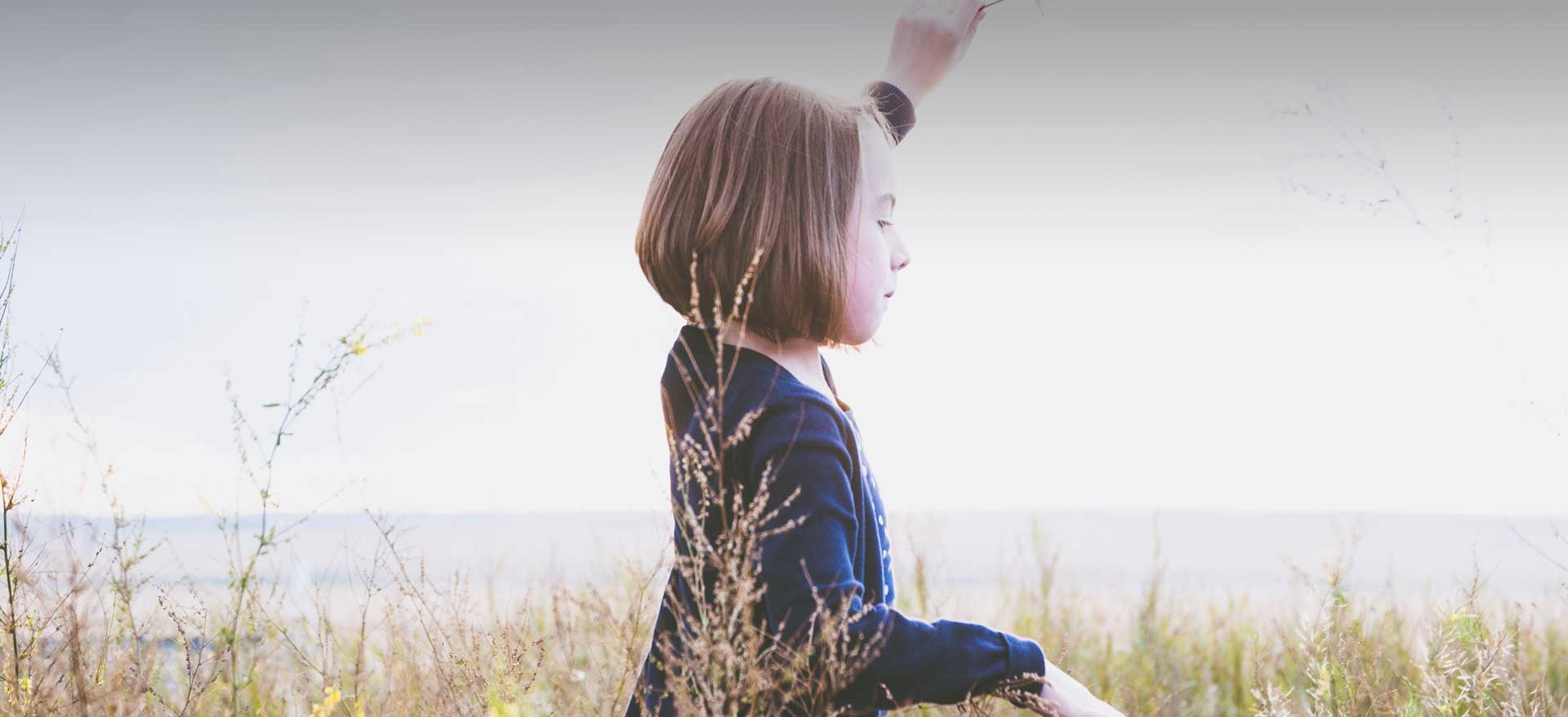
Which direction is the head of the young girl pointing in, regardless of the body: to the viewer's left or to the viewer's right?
to the viewer's right

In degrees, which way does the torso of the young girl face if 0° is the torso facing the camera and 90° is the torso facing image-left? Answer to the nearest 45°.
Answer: approximately 270°
